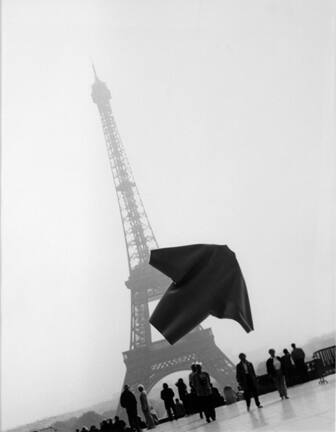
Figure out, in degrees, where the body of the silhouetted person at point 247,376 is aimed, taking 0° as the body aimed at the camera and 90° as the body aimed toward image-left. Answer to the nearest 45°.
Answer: approximately 0°

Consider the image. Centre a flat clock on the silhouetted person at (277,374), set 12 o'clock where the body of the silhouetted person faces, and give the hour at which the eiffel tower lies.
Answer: The eiffel tower is roughly at 5 o'clock from the silhouetted person.
